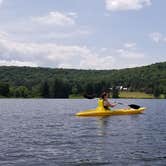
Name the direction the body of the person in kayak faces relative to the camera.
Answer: to the viewer's right
